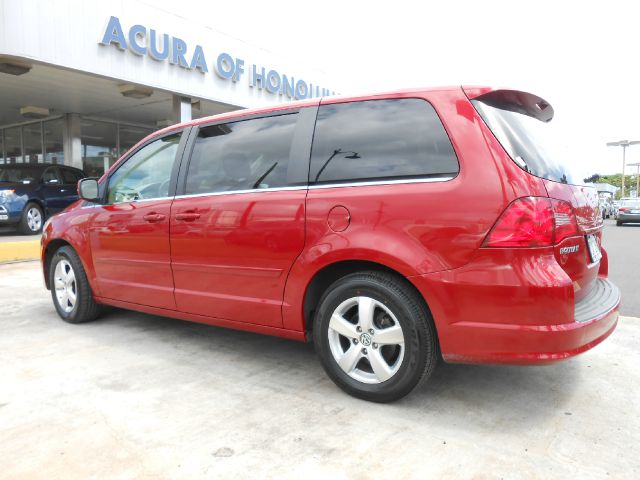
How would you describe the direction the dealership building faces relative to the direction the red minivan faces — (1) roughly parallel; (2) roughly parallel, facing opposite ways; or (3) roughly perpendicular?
roughly parallel, facing opposite ways

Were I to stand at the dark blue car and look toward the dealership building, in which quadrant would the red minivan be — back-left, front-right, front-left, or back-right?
back-right

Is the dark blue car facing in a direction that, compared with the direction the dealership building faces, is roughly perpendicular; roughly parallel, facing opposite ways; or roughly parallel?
roughly perpendicular

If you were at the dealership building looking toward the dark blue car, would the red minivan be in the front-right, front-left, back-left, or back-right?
front-left

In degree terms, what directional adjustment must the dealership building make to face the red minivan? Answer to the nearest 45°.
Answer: approximately 45° to its right

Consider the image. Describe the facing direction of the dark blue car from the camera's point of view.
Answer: facing the viewer and to the left of the viewer

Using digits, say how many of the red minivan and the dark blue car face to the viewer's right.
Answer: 0

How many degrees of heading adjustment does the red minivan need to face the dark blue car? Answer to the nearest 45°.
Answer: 0° — it already faces it

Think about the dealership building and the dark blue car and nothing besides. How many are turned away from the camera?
0

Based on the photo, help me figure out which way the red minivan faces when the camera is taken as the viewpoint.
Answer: facing away from the viewer and to the left of the viewer
